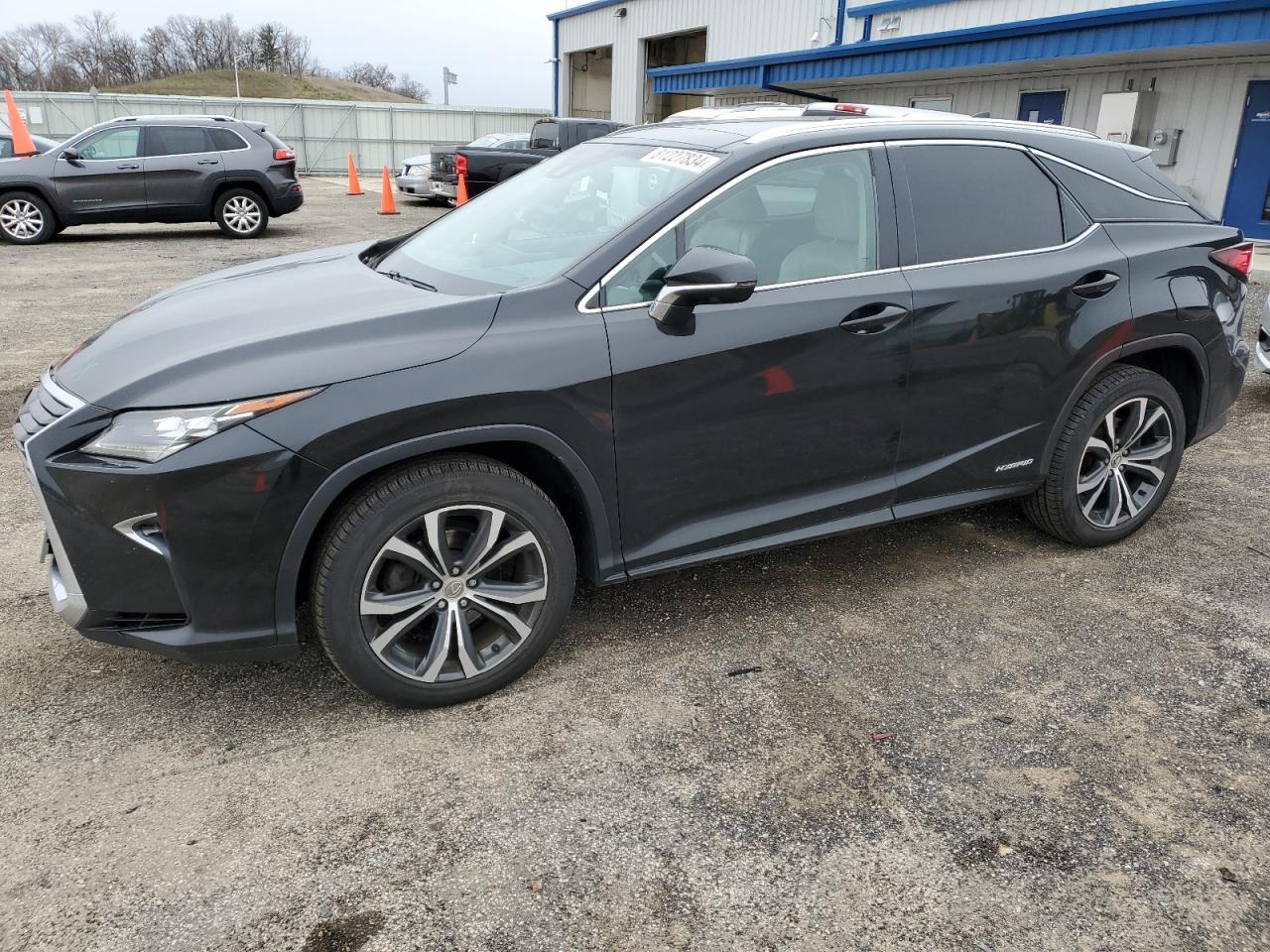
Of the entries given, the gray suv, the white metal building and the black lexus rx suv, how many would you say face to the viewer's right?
0

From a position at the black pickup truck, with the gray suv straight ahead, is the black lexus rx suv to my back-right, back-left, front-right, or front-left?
front-left

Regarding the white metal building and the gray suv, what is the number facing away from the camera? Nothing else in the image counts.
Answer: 0

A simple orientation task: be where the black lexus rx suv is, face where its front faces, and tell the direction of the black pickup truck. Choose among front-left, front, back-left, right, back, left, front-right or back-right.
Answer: back-right

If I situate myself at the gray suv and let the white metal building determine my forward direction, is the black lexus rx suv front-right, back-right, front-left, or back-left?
front-right

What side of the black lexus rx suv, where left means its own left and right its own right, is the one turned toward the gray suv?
right

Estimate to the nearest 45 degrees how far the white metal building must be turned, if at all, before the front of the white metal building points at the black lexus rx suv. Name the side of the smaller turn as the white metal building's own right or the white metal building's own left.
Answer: approximately 45° to the white metal building's own left

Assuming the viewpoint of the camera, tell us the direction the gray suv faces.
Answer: facing to the left of the viewer

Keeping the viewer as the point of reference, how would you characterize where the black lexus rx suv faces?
facing the viewer and to the left of the viewer

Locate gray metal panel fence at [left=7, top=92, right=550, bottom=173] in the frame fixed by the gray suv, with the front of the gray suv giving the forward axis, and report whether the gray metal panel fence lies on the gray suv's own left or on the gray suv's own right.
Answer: on the gray suv's own right

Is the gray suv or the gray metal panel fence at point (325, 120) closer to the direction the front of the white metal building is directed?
the gray suv

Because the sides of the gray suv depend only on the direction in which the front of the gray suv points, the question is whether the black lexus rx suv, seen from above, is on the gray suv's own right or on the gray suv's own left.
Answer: on the gray suv's own left

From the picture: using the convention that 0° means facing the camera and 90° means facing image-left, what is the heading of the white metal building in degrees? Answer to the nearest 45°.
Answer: approximately 45°

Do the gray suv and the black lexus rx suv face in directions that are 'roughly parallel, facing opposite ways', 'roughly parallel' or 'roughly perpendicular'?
roughly parallel
